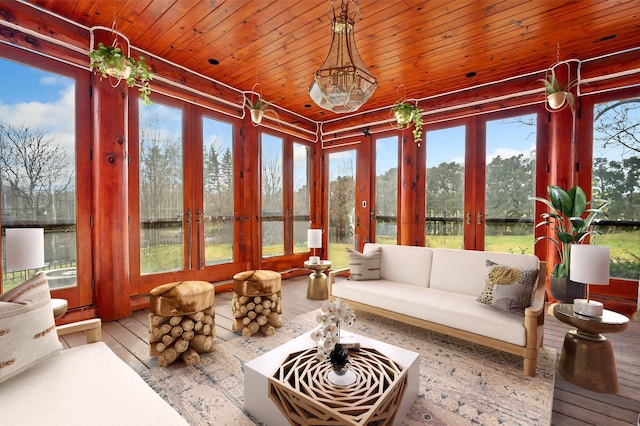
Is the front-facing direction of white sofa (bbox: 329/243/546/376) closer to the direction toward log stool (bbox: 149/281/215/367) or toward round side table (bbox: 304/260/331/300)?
the log stool

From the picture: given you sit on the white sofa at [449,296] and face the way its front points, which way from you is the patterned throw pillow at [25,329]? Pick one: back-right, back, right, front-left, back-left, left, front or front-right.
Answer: front

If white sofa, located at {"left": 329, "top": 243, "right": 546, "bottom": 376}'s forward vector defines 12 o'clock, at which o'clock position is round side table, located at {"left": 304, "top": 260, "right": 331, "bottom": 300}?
The round side table is roughly at 2 o'clock from the white sofa.

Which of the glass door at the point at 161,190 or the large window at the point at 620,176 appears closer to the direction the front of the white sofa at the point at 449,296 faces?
the glass door

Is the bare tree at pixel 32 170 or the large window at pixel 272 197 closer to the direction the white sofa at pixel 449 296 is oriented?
the bare tree

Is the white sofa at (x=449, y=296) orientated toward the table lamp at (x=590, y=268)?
no

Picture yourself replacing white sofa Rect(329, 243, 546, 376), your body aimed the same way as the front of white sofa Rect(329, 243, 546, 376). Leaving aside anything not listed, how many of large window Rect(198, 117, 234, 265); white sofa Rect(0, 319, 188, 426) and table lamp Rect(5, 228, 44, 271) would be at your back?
0

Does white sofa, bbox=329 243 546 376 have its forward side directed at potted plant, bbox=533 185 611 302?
no

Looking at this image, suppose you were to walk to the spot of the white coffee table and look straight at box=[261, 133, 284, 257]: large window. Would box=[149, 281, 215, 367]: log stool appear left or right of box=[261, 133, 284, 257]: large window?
left

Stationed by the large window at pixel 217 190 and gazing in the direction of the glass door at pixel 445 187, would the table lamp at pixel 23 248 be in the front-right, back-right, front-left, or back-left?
back-right

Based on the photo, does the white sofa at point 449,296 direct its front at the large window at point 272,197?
no

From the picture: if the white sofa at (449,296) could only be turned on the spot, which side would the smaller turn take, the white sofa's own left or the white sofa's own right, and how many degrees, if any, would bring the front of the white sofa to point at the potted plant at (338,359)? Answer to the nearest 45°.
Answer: approximately 45° to the white sofa's own left

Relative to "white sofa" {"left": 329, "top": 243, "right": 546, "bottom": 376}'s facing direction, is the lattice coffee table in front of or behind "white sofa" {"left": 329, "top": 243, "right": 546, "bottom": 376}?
in front

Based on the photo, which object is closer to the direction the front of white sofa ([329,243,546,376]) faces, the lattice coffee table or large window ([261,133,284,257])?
the lattice coffee table
